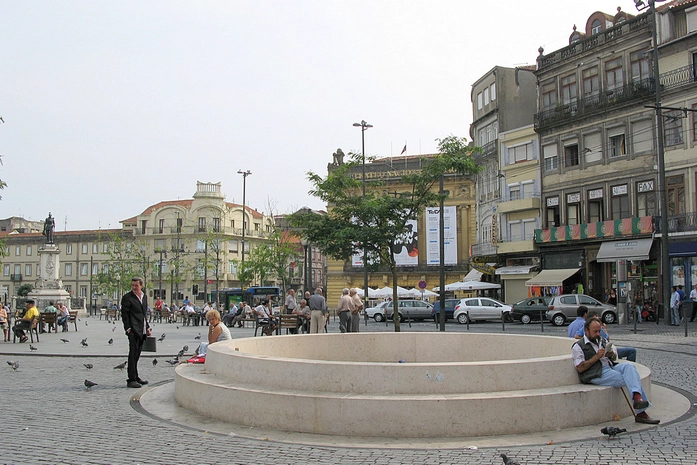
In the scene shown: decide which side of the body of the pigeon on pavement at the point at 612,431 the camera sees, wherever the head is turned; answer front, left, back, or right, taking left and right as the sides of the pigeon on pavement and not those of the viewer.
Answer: left

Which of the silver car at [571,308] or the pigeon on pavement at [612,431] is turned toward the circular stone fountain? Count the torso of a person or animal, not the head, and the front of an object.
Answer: the pigeon on pavement

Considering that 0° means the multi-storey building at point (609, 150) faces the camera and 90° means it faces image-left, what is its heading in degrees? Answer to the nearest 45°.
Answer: approximately 45°

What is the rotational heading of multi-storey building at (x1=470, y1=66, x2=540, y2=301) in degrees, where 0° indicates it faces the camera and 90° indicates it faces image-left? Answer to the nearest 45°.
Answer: approximately 45°

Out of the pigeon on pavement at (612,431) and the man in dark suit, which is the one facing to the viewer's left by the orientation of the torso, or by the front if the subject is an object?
the pigeon on pavement

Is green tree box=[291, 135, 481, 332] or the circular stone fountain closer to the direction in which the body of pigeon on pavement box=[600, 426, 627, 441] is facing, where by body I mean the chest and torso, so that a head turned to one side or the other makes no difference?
the circular stone fountain
